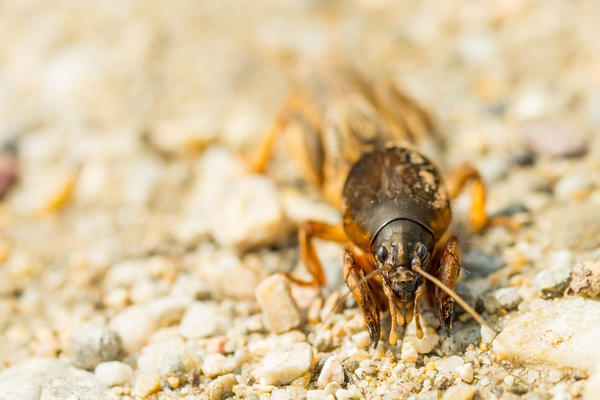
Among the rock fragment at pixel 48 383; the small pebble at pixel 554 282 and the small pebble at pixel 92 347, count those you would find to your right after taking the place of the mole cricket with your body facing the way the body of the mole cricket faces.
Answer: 2

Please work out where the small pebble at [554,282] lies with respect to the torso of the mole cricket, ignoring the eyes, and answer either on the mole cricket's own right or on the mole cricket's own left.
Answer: on the mole cricket's own left

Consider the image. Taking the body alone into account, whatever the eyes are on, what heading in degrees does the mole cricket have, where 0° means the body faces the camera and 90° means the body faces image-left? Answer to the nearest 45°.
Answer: approximately 0°

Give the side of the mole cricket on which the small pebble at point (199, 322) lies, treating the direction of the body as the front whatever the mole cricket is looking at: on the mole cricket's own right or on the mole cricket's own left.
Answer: on the mole cricket's own right
